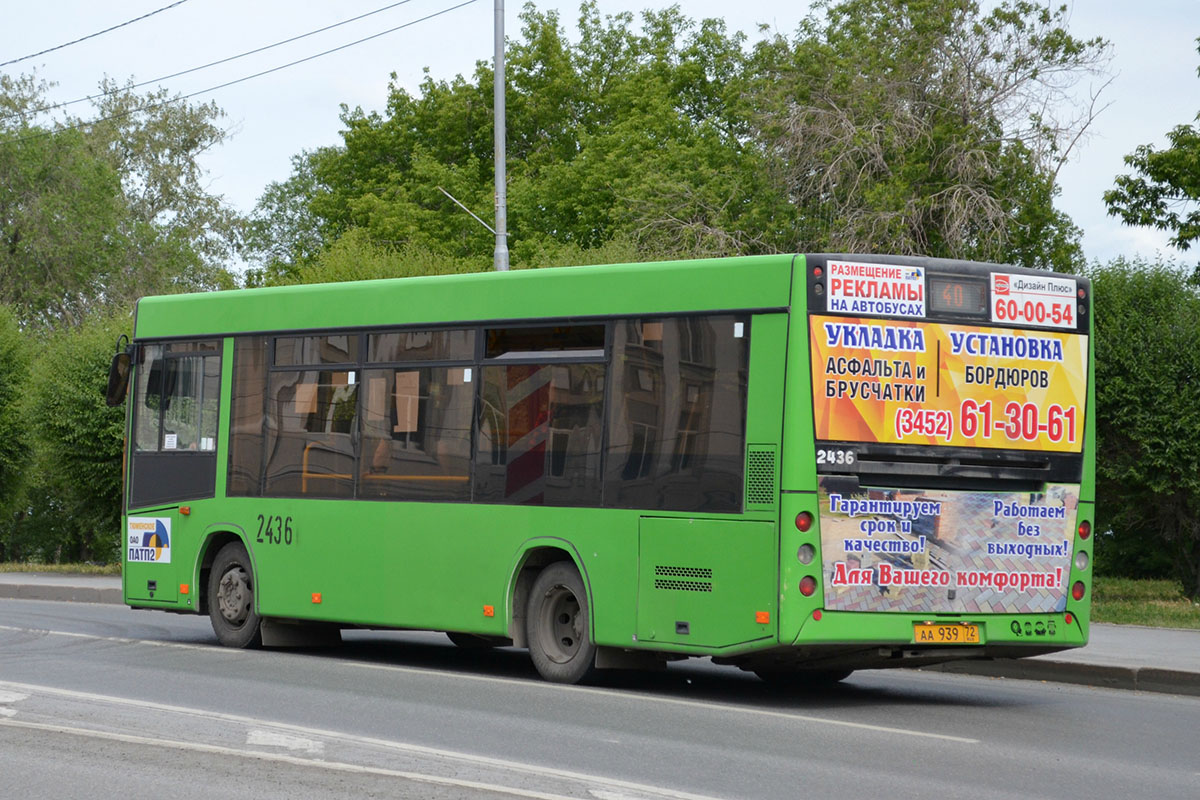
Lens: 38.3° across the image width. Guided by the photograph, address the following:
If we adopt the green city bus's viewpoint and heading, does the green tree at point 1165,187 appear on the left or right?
on its right

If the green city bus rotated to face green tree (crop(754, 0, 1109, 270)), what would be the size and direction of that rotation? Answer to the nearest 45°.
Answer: approximately 45° to its right

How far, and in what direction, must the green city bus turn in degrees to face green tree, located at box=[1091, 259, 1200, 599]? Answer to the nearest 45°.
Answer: approximately 90° to its right

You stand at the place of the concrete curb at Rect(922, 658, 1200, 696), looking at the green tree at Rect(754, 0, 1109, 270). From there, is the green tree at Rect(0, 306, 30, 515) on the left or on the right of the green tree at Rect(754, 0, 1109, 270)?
left

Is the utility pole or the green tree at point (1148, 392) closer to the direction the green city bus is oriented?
the utility pole

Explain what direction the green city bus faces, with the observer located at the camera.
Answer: facing away from the viewer and to the left of the viewer

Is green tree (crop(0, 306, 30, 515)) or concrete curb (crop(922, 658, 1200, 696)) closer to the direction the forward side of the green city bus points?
the green tree

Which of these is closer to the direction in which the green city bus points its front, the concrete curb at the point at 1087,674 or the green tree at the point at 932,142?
the green tree

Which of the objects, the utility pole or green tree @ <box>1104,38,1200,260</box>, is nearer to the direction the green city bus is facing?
the utility pole

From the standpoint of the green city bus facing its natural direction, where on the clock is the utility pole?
The utility pole is roughly at 1 o'clock from the green city bus.

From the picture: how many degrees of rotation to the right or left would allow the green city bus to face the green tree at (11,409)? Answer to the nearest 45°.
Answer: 0° — it already faces it
